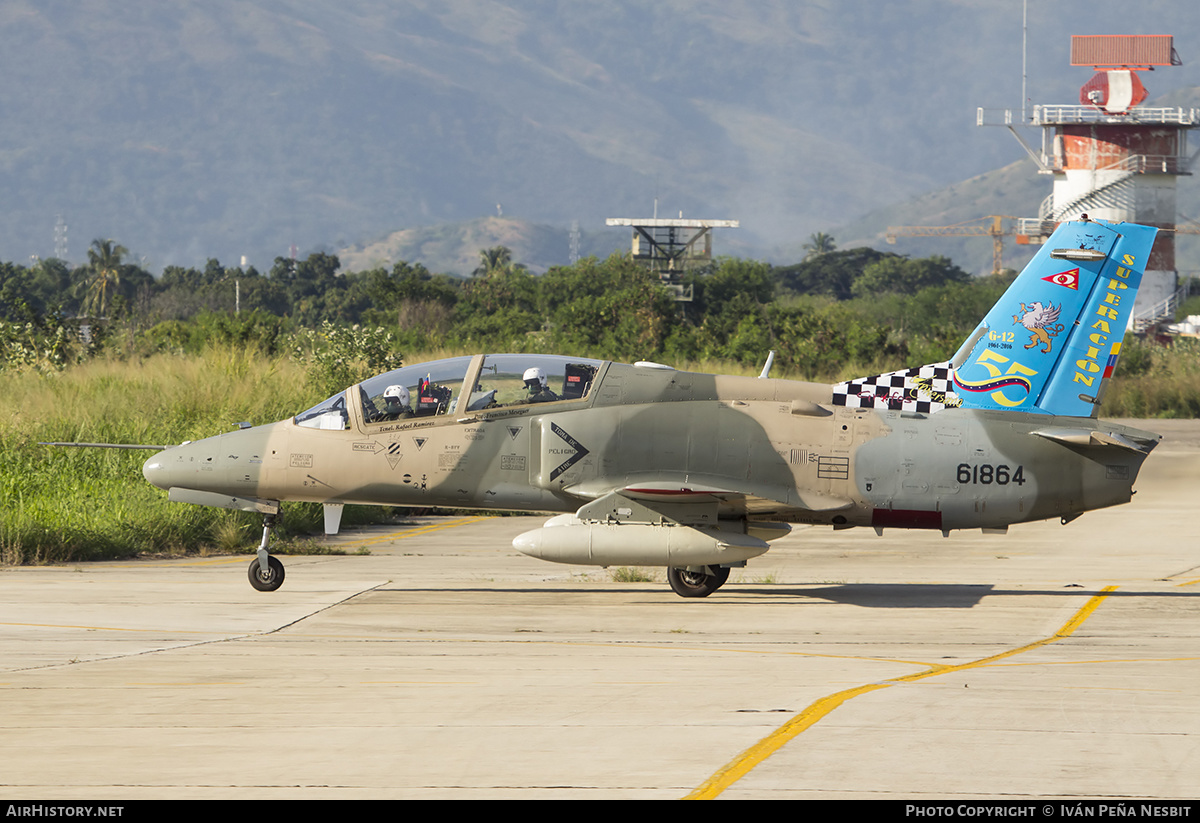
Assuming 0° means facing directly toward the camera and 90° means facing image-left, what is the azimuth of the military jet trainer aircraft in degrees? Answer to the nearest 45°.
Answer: approximately 90°
